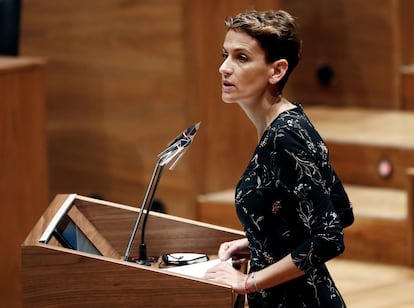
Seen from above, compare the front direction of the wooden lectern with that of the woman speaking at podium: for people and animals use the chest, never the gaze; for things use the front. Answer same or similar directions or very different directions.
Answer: same or similar directions

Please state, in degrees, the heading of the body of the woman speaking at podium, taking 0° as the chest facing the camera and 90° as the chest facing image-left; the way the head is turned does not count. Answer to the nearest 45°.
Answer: approximately 90°

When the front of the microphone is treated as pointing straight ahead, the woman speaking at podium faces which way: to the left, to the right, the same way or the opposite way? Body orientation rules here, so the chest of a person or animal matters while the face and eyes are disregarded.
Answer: the opposite way

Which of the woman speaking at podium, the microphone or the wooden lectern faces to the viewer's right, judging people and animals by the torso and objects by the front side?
the microphone

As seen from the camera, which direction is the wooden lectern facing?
to the viewer's left

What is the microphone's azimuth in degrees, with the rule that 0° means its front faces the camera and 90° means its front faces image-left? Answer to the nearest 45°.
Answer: approximately 270°
